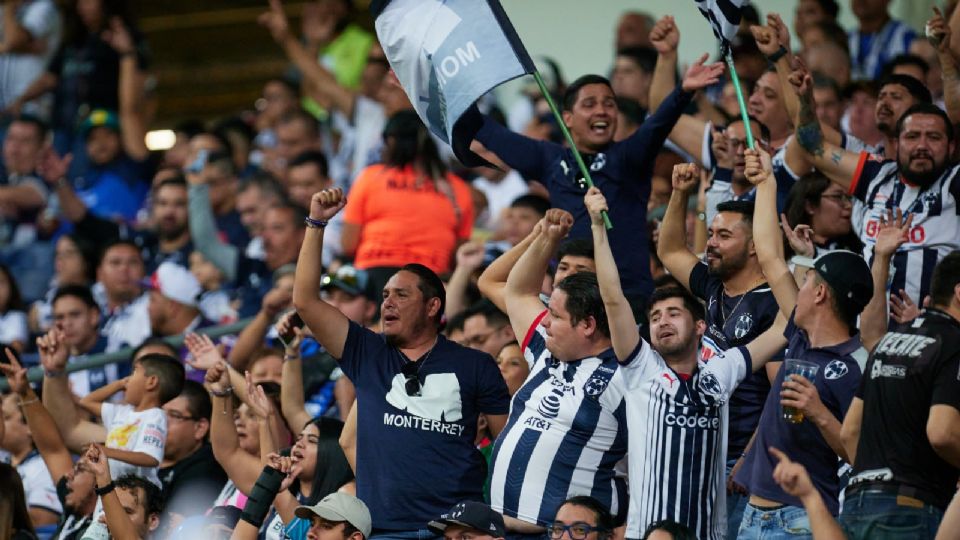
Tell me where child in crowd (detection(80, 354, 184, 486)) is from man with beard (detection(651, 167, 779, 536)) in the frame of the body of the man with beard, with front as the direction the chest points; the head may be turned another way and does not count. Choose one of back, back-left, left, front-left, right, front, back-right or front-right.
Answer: front-right

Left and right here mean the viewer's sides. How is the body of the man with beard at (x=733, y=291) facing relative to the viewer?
facing the viewer and to the left of the viewer

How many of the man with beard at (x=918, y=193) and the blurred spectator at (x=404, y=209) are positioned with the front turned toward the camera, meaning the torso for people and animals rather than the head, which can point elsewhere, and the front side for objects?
1

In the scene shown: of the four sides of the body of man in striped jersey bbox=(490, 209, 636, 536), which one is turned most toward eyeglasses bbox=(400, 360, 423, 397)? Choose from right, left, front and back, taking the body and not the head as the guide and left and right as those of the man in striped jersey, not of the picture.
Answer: right

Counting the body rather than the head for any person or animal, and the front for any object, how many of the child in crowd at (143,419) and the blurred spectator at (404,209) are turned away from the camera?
1

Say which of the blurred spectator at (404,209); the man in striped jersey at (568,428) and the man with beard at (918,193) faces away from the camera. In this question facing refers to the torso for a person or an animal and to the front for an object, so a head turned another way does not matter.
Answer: the blurred spectator

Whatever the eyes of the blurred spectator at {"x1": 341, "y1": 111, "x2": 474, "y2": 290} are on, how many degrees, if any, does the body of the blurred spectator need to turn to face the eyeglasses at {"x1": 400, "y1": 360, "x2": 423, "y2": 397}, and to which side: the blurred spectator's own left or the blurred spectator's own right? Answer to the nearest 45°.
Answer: approximately 180°

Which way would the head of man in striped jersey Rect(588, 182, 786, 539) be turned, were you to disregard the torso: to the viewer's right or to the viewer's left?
to the viewer's left

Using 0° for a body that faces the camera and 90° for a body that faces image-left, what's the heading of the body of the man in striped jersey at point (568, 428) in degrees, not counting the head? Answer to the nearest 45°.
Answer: approximately 45°

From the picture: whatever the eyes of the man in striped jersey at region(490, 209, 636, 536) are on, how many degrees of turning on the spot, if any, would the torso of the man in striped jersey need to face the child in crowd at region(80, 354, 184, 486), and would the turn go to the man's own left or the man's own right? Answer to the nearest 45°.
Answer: approximately 90° to the man's own right

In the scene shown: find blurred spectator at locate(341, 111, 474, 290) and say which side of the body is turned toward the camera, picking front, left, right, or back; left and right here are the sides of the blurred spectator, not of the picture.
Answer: back

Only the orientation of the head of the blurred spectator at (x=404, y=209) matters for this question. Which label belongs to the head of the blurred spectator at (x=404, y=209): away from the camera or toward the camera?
away from the camera

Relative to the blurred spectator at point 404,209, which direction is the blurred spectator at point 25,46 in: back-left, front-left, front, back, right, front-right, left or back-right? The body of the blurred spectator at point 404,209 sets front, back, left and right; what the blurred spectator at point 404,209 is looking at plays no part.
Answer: front-left

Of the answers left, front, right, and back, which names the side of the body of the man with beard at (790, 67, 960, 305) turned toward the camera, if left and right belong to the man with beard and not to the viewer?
front

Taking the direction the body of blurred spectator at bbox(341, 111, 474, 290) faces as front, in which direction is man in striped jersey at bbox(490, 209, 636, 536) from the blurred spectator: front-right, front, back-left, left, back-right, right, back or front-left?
back

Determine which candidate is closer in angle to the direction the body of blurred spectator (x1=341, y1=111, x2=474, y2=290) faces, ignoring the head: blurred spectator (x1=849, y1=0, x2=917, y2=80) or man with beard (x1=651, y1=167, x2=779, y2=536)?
the blurred spectator
